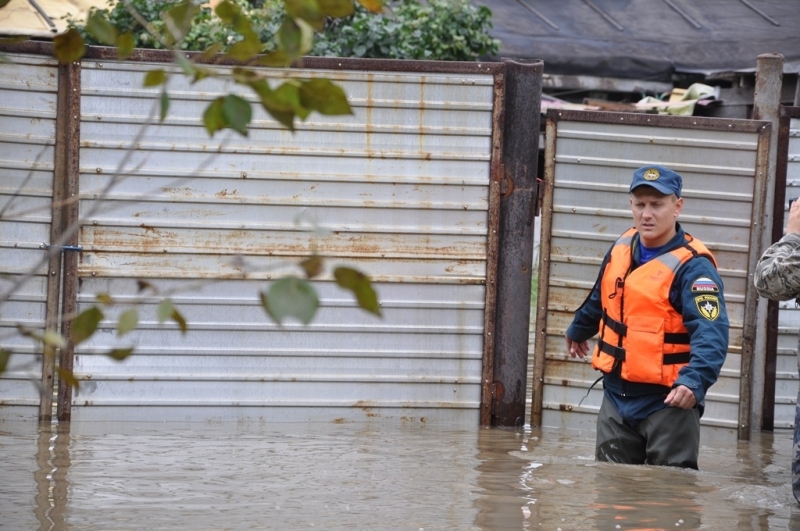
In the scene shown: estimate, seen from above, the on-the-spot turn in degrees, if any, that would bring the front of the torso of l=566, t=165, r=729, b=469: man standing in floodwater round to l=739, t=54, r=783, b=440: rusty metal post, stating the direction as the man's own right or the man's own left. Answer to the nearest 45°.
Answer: approximately 135° to the man's own right

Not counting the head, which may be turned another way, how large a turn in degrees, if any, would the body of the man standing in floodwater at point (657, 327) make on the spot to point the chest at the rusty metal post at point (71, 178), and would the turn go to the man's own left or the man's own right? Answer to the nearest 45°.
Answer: approximately 45° to the man's own right

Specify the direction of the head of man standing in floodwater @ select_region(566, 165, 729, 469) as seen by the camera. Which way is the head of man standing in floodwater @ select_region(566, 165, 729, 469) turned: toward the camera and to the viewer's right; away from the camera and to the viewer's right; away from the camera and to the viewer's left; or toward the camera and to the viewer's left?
toward the camera and to the viewer's left

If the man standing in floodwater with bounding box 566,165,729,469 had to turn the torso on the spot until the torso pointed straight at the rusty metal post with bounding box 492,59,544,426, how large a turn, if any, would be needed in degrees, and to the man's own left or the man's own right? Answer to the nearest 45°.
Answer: approximately 90° to the man's own right

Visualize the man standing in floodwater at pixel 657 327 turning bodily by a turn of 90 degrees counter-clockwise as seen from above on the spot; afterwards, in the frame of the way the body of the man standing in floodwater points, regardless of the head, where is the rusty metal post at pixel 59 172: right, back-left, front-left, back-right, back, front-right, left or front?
back-right

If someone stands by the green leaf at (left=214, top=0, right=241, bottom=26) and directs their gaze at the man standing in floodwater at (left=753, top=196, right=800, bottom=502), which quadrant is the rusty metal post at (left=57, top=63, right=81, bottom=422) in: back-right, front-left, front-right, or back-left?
front-left

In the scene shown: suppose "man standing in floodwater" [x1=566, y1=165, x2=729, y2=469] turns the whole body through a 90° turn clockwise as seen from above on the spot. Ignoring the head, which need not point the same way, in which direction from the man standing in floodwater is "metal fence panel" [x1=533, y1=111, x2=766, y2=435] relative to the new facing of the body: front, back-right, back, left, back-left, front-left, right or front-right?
front-right

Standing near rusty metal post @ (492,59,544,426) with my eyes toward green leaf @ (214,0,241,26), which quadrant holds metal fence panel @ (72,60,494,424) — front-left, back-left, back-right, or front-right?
front-right

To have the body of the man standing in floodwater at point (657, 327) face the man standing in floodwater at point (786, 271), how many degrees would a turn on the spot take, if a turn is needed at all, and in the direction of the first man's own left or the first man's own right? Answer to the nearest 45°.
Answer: approximately 90° to the first man's own left

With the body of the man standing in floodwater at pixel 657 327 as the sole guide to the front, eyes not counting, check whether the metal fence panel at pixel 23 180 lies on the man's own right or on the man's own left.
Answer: on the man's own right
